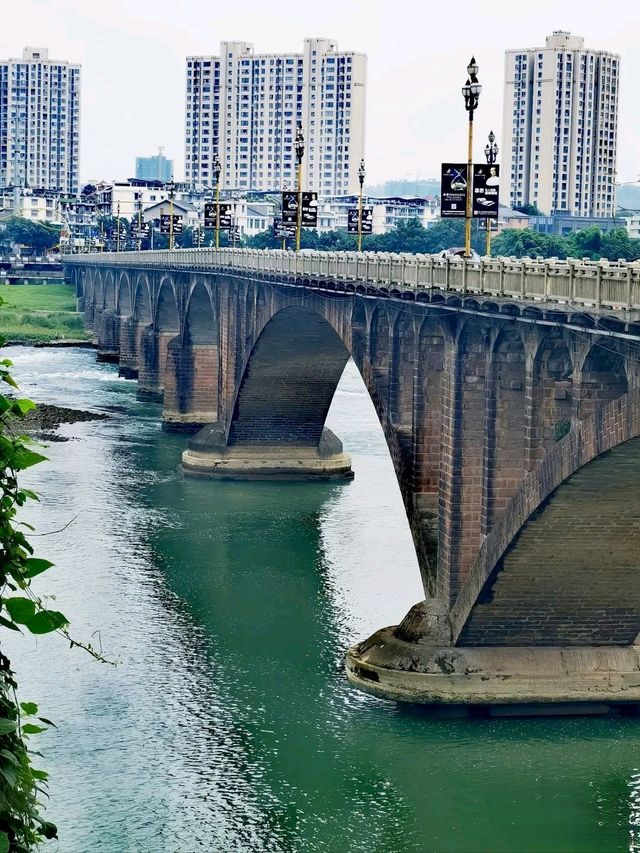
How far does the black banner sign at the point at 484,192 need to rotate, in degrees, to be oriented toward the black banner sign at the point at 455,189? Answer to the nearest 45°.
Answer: approximately 135° to its right

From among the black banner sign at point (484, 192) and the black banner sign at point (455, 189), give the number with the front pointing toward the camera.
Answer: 2

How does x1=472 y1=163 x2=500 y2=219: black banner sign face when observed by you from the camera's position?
facing the viewer

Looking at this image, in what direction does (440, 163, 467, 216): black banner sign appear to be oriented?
toward the camera
